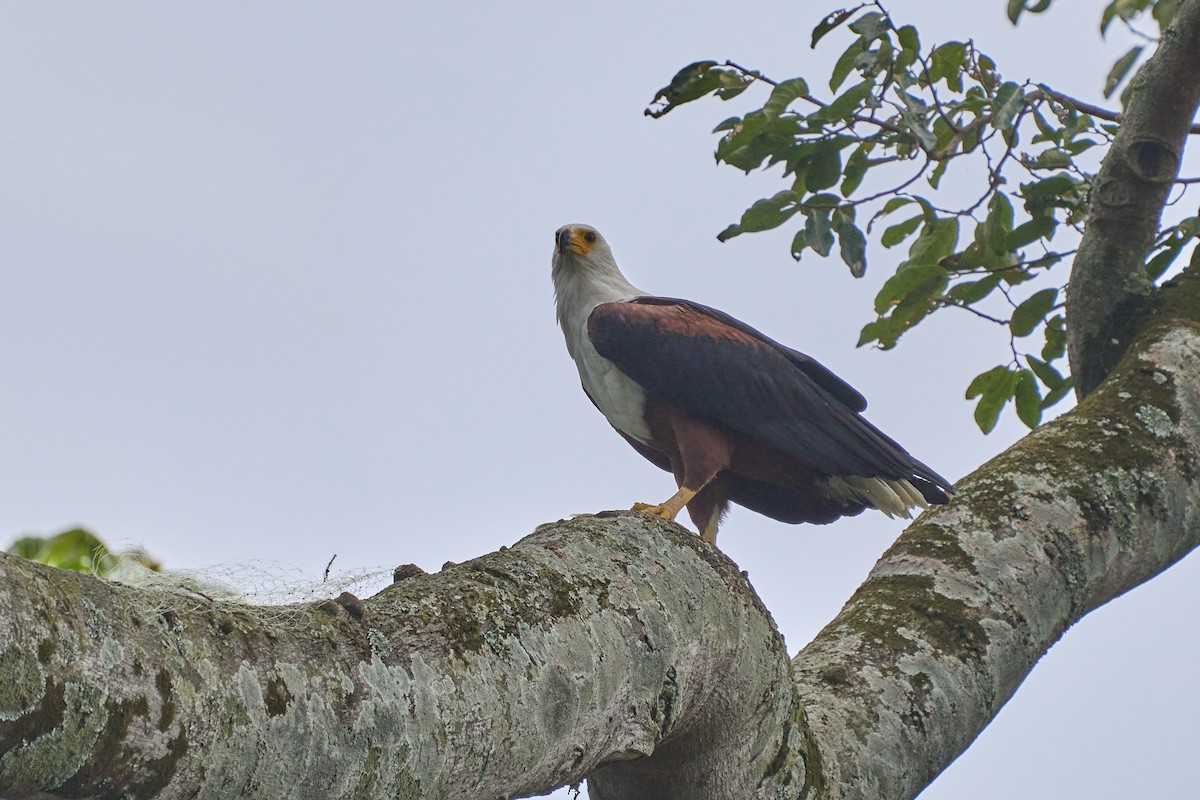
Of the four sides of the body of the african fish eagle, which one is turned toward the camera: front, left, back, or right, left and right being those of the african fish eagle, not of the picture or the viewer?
left

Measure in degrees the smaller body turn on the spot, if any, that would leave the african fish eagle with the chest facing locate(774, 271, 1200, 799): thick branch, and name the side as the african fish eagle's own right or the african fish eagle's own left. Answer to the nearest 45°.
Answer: approximately 135° to the african fish eagle's own left

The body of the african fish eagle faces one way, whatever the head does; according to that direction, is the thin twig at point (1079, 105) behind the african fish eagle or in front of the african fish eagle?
behind

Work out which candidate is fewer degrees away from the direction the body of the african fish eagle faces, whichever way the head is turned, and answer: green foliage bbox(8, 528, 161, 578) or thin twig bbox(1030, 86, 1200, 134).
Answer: the green foliage

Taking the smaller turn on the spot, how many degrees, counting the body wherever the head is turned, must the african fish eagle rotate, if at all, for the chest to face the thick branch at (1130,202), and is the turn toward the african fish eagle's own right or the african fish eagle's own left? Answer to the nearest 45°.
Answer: approximately 135° to the african fish eagle's own left
